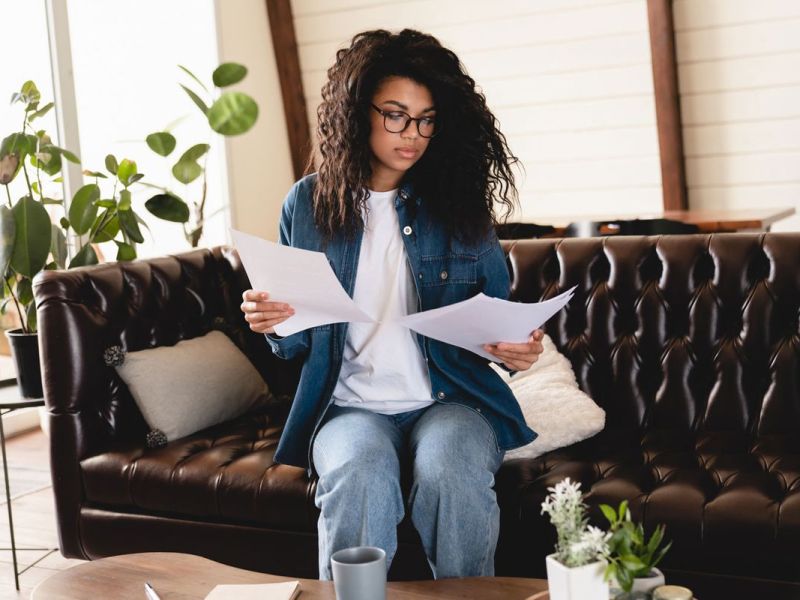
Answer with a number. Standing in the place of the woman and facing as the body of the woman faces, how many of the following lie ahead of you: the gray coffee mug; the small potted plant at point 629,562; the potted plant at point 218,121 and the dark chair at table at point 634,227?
2

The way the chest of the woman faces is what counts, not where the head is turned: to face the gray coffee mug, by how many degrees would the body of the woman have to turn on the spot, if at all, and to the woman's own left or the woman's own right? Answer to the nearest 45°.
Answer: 0° — they already face it

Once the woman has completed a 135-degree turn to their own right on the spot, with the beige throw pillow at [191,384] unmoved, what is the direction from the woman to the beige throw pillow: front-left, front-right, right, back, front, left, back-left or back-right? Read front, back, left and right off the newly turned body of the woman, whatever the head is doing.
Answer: front

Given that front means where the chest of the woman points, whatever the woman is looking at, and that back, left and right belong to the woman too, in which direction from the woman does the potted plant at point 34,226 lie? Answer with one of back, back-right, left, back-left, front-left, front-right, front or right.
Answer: back-right

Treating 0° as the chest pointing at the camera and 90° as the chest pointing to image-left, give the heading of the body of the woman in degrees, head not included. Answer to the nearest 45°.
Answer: approximately 0°

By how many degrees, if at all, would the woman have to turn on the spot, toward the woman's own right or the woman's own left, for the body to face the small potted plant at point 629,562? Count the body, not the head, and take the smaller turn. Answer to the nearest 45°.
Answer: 0° — they already face it

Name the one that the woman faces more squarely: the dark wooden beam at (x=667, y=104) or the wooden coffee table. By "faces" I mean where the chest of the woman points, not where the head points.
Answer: the wooden coffee table

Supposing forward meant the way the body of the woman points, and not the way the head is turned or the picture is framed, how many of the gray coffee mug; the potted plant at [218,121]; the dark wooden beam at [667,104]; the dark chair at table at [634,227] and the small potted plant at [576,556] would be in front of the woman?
2

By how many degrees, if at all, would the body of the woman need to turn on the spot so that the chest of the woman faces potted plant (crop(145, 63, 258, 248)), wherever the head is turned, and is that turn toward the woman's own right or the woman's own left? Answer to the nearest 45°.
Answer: approximately 180°
